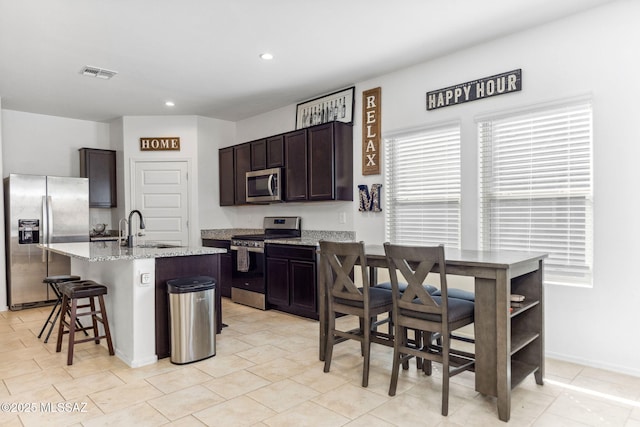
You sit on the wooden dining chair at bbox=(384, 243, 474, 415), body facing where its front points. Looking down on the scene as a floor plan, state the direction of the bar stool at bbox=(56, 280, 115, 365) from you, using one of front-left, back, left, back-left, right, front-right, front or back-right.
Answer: back-left

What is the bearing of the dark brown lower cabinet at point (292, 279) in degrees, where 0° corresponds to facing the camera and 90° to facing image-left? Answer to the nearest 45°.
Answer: approximately 45°

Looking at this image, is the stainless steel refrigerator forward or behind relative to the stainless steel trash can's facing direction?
behind

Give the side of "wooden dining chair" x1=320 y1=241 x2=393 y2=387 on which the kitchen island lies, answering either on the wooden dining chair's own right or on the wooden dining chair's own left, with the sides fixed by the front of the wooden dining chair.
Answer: on the wooden dining chair's own left

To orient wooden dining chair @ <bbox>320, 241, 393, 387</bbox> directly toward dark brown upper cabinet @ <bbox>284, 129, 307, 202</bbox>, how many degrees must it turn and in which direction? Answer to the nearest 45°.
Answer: approximately 45° to its left

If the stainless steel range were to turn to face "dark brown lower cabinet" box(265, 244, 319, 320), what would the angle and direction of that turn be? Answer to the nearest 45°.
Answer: approximately 90° to its left

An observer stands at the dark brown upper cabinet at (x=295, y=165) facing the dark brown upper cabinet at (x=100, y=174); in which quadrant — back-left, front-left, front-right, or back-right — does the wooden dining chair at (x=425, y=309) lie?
back-left

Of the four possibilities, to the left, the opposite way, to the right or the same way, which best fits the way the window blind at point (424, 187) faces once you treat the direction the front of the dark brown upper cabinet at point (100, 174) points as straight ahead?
to the right

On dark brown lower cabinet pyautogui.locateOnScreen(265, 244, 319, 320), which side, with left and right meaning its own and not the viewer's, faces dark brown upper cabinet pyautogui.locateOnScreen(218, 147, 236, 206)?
right

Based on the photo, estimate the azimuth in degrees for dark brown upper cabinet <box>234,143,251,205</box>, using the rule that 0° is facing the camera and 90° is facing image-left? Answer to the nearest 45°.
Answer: approximately 45°

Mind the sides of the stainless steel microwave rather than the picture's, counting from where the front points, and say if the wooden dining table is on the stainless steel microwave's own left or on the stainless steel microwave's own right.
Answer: on the stainless steel microwave's own left

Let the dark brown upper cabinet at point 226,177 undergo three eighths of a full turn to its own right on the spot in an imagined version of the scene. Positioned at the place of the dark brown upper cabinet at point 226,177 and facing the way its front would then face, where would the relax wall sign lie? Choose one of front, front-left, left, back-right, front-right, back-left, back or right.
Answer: back-right

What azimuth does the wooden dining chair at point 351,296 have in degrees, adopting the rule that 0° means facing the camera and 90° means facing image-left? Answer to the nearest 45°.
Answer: approximately 225°
